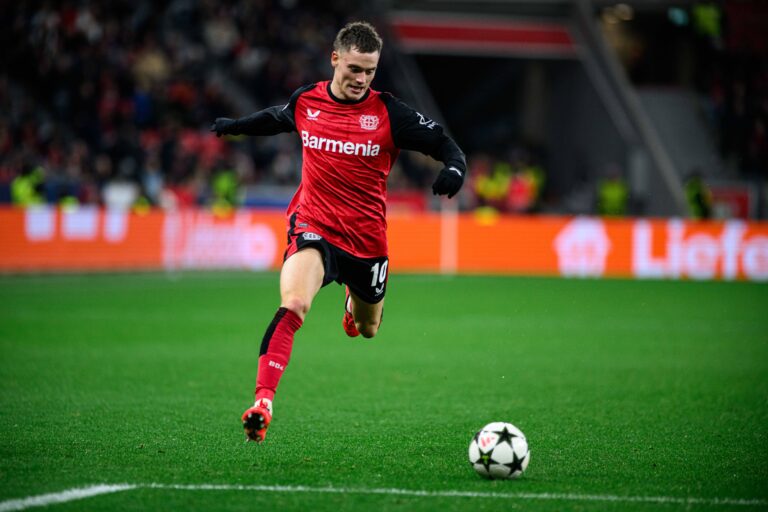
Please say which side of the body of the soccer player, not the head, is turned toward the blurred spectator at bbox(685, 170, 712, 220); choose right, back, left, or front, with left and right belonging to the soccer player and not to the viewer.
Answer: back

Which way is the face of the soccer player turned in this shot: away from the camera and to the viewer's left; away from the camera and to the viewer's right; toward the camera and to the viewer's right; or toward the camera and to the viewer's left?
toward the camera and to the viewer's right

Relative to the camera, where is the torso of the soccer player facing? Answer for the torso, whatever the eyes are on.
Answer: toward the camera

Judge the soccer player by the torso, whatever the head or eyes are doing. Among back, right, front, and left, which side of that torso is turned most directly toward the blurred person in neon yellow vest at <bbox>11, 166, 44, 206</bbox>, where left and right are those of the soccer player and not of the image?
back

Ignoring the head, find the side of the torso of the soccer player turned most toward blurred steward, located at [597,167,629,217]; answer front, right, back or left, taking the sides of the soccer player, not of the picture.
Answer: back
